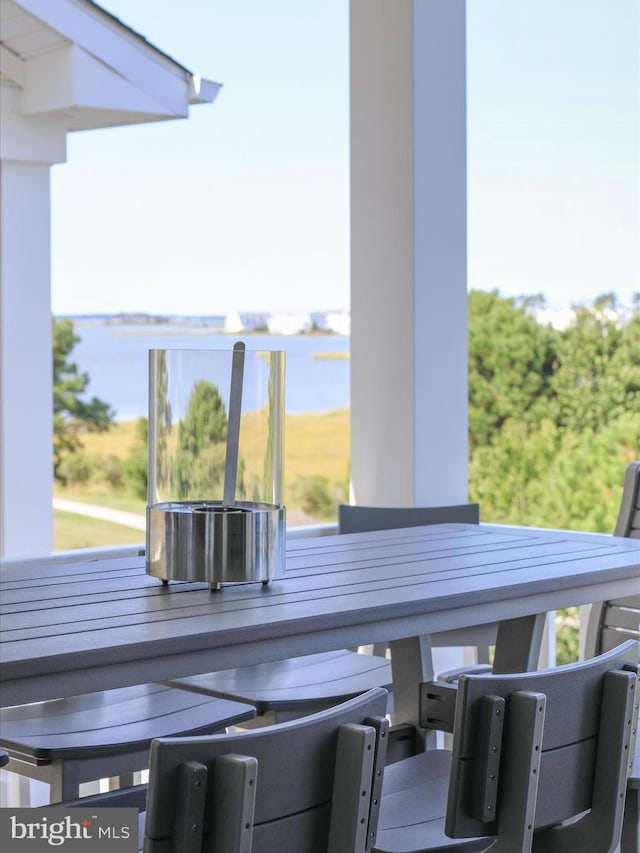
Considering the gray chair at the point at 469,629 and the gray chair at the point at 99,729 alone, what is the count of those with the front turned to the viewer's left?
0

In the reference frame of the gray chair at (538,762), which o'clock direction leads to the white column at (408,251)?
The white column is roughly at 1 o'clock from the gray chair.

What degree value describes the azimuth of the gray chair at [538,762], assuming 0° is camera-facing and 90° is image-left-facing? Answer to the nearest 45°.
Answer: approximately 135°

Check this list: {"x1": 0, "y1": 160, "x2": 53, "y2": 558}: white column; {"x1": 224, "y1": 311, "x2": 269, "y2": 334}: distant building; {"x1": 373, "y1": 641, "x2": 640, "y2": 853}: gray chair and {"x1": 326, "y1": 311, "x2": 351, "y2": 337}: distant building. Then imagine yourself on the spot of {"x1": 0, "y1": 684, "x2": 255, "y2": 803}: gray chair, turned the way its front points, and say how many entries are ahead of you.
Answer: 1

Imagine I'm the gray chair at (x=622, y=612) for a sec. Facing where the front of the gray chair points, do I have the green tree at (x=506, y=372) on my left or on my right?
on my right

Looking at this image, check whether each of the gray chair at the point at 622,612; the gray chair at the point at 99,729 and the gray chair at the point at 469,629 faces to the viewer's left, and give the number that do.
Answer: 1

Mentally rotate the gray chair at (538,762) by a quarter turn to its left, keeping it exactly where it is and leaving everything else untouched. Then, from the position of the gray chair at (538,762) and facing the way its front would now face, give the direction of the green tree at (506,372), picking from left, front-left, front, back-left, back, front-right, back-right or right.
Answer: back-right

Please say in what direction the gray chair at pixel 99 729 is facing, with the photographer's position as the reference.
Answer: facing the viewer and to the right of the viewer

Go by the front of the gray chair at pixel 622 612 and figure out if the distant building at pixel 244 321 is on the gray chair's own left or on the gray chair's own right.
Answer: on the gray chair's own right

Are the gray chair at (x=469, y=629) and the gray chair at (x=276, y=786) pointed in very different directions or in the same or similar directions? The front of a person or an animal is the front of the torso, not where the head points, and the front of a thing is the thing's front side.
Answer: very different directions

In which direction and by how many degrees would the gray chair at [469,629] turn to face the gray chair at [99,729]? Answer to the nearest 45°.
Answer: approximately 90° to its right

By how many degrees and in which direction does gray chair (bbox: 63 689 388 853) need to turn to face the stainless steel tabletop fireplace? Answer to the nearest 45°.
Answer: approximately 45° to its right

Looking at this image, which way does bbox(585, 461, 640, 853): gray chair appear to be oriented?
to the viewer's left

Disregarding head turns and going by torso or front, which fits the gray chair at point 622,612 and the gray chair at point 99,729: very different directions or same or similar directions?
very different directions

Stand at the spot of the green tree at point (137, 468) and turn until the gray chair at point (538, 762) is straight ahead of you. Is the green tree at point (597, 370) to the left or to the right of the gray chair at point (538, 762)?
left
